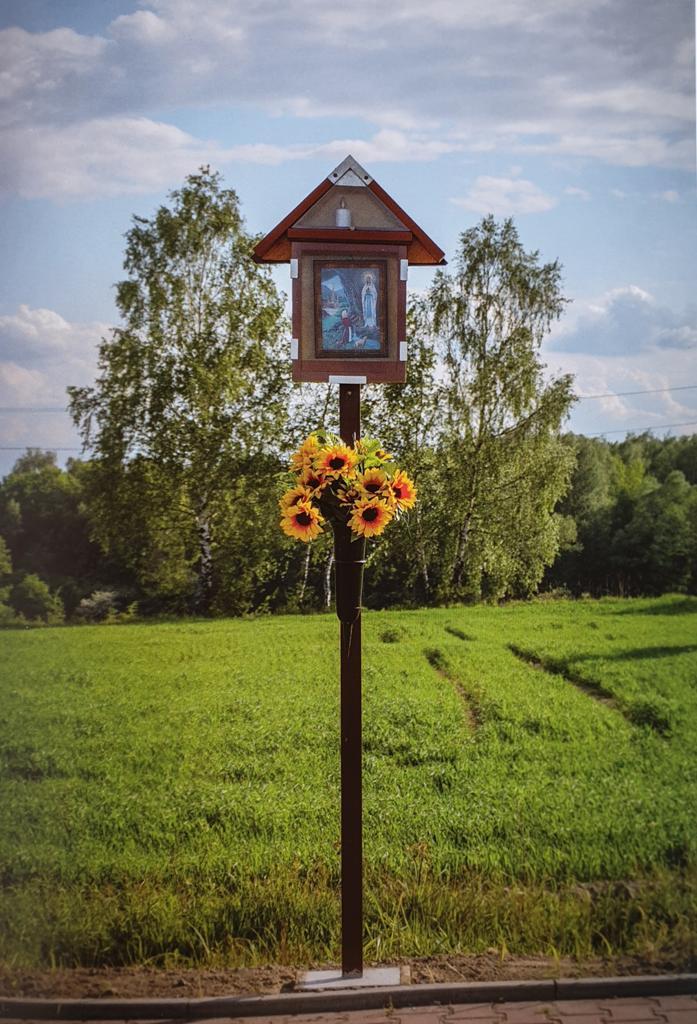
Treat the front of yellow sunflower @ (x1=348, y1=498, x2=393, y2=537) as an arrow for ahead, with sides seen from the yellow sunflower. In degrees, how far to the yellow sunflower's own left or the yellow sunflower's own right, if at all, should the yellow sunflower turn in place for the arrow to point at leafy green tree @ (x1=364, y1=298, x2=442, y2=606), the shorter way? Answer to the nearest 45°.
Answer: approximately 180°

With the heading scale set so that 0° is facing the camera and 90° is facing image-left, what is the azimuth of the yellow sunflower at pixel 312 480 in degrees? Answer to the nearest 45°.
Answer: approximately 0°

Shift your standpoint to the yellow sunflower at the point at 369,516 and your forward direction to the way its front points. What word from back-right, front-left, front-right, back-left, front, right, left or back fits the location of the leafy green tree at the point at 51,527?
back-right

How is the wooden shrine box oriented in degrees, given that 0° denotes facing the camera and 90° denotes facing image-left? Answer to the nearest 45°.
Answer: approximately 0°

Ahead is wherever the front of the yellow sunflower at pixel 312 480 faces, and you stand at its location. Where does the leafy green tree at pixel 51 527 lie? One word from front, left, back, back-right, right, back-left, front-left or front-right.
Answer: back-right

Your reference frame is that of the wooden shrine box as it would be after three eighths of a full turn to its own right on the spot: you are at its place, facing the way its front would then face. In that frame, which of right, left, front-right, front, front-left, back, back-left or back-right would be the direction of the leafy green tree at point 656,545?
right

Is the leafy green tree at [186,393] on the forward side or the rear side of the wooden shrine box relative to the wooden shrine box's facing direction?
on the rear side

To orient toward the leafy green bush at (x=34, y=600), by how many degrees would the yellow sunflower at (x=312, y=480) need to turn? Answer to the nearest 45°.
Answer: approximately 135° to its right

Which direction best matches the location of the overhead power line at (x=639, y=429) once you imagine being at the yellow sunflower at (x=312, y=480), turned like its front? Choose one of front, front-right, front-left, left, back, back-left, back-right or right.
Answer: back-left
